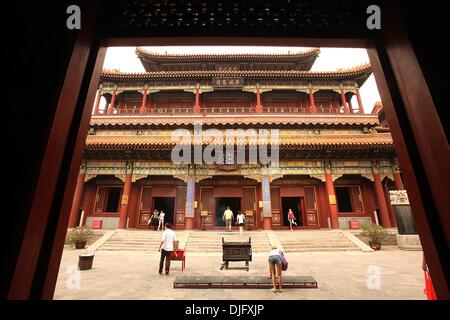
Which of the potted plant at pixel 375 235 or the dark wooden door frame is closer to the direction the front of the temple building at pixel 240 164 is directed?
the dark wooden door frame

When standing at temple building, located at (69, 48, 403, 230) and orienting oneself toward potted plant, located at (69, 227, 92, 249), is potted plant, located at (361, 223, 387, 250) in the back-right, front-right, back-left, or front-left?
back-left

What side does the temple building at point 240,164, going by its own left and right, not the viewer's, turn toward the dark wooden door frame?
front

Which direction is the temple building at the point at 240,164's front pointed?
toward the camera

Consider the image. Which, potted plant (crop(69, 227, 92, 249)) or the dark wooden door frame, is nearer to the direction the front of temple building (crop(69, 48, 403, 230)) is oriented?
the dark wooden door frame
